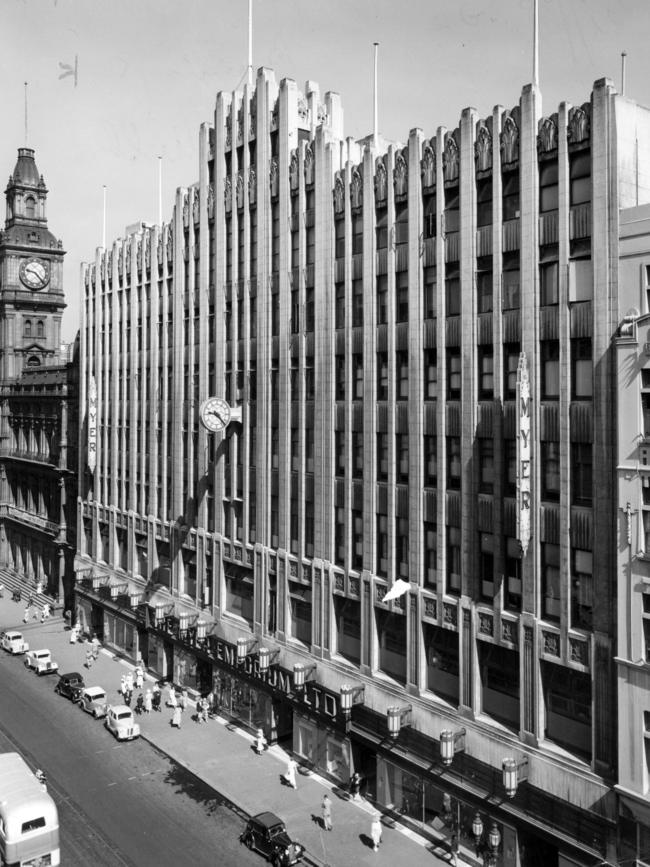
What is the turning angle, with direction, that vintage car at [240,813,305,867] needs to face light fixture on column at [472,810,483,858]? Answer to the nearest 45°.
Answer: approximately 45° to its left

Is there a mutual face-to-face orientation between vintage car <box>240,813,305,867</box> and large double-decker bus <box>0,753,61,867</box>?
no

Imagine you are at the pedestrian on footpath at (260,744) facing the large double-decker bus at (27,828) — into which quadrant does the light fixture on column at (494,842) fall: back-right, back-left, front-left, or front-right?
front-left

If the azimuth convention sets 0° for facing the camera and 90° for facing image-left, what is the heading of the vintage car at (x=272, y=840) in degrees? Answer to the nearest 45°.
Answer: approximately 315°

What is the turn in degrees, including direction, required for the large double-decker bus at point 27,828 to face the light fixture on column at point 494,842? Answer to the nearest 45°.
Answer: approximately 135° to its right

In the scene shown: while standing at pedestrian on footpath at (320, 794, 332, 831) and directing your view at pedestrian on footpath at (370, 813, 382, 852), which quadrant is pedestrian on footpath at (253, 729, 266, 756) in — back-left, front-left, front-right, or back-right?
back-left

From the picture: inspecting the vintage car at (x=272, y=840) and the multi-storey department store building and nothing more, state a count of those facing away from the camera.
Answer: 0

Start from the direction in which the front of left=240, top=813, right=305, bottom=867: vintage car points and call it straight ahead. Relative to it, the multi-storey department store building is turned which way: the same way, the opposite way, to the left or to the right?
to the right

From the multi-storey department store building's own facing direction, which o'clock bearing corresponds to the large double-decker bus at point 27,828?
The large double-decker bus is roughly at 11 o'clock from the multi-storey department store building.

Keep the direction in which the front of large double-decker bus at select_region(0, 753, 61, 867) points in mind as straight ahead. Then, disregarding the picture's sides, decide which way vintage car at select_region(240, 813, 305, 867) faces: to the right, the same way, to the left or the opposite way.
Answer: the opposite way

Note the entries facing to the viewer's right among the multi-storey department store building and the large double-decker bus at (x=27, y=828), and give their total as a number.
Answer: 0

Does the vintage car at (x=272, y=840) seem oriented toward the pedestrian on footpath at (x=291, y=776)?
no

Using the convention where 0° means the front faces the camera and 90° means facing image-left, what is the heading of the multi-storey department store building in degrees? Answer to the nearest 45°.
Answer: approximately 45°

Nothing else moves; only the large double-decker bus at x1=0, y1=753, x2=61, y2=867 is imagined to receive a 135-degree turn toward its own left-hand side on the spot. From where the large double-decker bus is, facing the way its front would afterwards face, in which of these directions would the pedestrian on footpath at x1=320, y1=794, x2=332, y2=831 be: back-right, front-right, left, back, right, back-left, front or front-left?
left

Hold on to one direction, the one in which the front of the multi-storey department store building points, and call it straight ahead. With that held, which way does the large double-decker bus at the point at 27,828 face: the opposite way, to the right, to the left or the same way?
to the right

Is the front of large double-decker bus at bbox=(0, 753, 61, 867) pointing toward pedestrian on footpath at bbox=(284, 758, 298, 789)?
no

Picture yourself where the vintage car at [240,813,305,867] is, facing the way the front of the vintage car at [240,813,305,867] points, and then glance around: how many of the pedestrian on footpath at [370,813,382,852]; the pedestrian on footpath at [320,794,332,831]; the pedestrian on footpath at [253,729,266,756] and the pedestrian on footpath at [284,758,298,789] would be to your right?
0

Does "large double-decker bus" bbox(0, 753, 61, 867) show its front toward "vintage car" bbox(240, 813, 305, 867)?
no

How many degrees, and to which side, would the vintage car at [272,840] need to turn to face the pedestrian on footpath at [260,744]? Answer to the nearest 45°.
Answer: approximately 135° to its left

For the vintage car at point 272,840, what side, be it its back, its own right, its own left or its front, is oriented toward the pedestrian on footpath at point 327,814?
left

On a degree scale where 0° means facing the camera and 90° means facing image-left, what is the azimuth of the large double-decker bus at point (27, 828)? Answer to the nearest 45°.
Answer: approximately 135°
